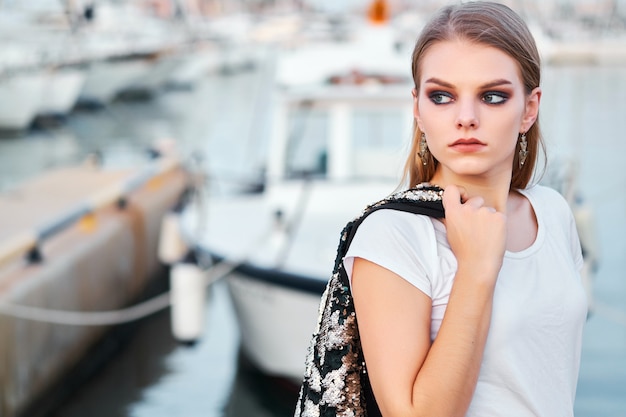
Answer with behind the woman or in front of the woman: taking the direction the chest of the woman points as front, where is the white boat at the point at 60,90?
behind

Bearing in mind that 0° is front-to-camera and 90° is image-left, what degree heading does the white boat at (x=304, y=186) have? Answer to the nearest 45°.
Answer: approximately 45°

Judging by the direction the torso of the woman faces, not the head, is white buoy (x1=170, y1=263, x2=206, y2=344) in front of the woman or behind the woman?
behind

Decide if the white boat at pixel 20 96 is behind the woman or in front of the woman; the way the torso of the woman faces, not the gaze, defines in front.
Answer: behind

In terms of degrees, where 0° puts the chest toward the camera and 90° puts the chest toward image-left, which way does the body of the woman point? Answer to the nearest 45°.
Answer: approximately 315°

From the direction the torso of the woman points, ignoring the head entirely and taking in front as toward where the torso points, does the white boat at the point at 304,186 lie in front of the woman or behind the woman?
behind

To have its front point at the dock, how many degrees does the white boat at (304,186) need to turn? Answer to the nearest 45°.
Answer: approximately 45° to its right

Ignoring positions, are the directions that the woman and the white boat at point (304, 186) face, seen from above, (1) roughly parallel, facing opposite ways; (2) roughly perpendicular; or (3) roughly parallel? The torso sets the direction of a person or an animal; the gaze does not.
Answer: roughly perpendicular
